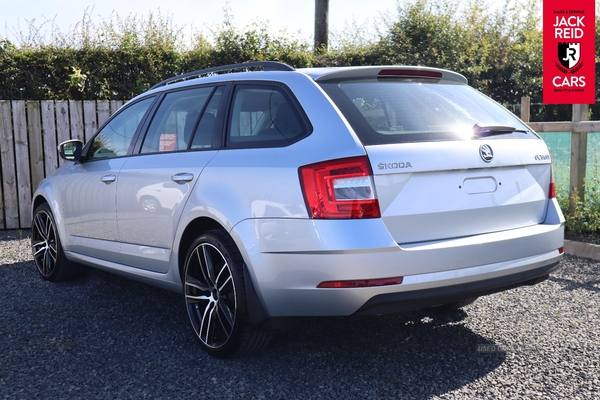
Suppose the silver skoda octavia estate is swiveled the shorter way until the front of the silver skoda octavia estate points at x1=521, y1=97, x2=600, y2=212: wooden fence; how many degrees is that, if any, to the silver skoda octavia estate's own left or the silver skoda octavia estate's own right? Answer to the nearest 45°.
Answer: approximately 90° to the silver skoda octavia estate's own right

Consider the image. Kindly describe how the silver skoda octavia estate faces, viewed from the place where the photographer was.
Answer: facing away from the viewer and to the left of the viewer
